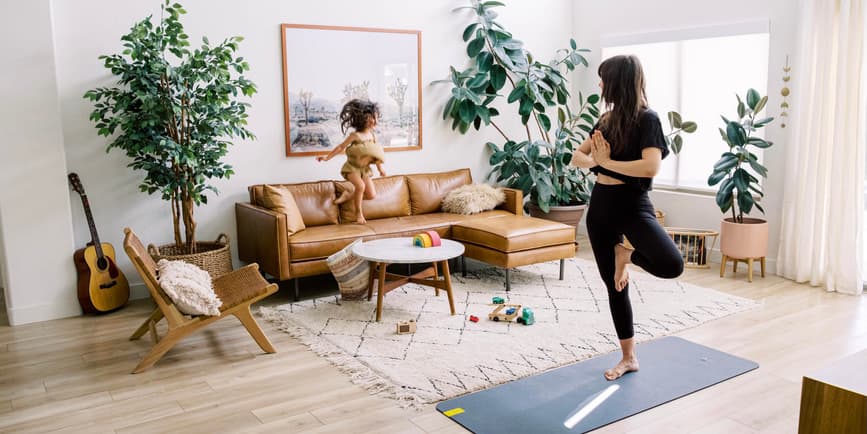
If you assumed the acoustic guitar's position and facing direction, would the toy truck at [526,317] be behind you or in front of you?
in front

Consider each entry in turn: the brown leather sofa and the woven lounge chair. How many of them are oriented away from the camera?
0

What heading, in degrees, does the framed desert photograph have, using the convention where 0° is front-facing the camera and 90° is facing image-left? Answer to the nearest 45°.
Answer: approximately 315°

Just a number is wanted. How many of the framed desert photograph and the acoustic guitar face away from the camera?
0

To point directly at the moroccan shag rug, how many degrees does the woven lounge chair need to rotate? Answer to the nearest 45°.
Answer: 0° — it already faces it

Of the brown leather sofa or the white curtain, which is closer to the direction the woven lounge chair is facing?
the white curtain

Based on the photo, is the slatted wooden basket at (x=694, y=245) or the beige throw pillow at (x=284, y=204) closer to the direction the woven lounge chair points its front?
the slatted wooden basket

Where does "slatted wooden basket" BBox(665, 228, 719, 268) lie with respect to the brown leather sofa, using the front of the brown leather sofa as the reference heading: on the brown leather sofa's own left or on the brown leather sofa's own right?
on the brown leather sofa's own left

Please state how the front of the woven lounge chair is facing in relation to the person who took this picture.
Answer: facing to the right of the viewer

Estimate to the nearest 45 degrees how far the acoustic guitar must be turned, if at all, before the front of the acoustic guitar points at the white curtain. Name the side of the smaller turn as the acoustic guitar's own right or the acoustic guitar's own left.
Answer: approximately 45° to the acoustic guitar's own left

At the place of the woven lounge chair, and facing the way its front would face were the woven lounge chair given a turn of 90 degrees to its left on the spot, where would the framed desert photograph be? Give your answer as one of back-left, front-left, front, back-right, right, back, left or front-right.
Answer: front-right
